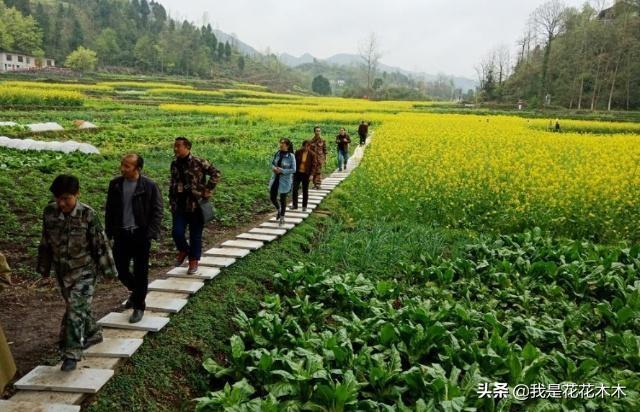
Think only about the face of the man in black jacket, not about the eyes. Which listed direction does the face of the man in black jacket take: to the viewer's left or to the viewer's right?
to the viewer's left

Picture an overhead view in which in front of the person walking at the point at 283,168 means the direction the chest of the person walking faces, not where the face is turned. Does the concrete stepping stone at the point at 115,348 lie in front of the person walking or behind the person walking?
in front

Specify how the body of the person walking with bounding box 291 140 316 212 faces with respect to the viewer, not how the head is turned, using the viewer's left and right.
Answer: facing the viewer and to the left of the viewer

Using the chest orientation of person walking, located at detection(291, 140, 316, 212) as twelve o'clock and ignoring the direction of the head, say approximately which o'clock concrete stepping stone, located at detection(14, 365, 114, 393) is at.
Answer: The concrete stepping stone is roughly at 11 o'clock from the person walking.

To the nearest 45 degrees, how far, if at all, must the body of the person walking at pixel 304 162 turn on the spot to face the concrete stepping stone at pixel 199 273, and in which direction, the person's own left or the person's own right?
approximately 45° to the person's own left

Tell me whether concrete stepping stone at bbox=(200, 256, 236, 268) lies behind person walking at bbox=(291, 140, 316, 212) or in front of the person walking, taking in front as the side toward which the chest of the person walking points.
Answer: in front

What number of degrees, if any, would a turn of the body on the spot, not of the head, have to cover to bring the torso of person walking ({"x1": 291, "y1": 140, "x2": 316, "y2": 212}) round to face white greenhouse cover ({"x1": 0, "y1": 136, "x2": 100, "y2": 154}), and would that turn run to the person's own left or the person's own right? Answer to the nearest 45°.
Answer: approximately 90° to the person's own right

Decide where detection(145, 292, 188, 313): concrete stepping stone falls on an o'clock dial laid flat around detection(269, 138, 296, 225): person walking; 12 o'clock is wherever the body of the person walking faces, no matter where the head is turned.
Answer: The concrete stepping stone is roughly at 11 o'clock from the person walking.

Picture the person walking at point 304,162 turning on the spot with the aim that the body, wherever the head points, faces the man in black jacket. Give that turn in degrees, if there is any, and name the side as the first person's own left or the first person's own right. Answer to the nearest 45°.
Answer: approximately 45° to the first person's own left

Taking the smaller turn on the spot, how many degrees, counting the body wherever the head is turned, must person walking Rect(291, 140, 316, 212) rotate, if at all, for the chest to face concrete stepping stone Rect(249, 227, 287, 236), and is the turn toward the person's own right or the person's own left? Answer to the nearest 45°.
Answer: approximately 45° to the person's own left

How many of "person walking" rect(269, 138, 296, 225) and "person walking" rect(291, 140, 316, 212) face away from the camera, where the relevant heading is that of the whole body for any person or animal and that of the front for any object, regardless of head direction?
0

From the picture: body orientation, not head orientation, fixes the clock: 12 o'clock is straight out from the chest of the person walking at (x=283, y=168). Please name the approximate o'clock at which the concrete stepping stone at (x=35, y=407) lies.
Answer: The concrete stepping stone is roughly at 11 o'clock from the person walking.

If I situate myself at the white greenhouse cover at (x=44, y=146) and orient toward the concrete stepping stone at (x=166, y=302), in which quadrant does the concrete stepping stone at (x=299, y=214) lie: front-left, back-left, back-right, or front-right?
front-left

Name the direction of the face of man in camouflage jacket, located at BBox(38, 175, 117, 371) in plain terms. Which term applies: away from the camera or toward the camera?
toward the camera

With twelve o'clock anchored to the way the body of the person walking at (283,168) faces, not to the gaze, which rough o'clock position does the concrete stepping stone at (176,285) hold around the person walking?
The concrete stepping stone is roughly at 11 o'clock from the person walking.

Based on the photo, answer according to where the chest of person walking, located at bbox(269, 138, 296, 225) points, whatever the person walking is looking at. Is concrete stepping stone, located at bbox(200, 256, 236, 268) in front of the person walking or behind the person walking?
in front
